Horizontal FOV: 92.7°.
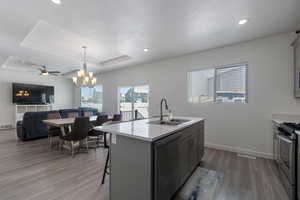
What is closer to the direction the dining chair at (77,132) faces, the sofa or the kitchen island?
the sofa

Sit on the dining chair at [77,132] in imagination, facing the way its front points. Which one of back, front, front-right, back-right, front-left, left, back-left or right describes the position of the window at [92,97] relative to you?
front-right

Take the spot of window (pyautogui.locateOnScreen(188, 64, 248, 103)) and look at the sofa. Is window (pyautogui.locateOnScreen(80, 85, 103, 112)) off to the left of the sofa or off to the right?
right

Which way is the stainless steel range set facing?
to the viewer's left

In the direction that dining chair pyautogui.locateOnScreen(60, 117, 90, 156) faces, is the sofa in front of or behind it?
in front

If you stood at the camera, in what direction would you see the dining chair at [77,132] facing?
facing away from the viewer and to the left of the viewer

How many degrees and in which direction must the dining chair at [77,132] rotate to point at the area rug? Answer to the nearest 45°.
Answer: approximately 180°

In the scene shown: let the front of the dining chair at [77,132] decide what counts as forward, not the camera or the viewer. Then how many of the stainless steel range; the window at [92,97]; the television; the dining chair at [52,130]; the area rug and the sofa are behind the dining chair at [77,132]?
2

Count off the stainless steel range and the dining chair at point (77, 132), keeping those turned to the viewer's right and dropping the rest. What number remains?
0

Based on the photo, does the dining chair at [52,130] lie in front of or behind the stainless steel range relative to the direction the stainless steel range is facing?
in front

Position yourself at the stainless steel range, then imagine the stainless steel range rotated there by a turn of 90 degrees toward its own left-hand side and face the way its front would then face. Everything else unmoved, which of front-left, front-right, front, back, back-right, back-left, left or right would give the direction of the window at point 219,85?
back-right
